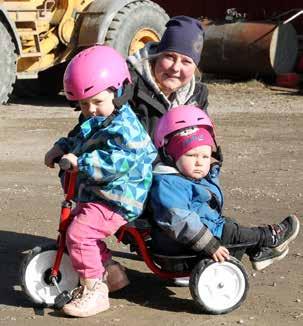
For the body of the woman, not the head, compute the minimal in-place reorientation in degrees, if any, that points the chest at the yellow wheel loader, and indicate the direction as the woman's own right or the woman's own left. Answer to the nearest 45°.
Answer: approximately 180°

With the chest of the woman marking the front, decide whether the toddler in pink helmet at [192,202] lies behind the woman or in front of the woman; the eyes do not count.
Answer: in front

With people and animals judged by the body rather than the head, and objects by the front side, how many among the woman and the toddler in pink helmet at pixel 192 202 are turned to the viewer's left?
0

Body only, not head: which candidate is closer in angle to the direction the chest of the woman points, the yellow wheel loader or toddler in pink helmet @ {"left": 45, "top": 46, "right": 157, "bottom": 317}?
the toddler in pink helmet

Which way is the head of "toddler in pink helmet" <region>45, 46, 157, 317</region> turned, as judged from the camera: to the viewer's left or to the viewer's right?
to the viewer's left

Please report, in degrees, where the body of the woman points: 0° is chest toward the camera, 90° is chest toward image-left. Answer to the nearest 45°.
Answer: approximately 0°
